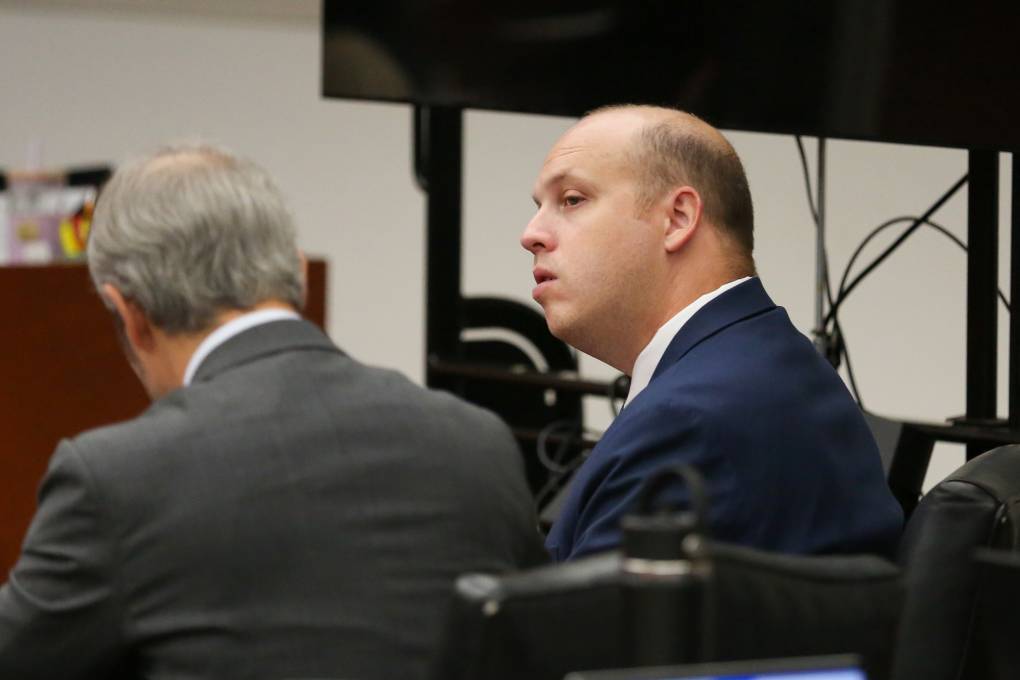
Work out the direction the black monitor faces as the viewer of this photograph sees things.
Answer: facing the viewer and to the left of the viewer

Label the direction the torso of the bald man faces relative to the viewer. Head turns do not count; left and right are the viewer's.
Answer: facing to the left of the viewer

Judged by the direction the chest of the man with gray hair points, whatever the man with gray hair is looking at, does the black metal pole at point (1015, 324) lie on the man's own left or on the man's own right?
on the man's own right

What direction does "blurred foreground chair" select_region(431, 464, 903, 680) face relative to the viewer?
away from the camera

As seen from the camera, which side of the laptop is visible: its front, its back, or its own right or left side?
front

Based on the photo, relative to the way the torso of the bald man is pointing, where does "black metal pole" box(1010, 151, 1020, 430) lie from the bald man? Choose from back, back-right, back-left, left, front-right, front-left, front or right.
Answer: back-right

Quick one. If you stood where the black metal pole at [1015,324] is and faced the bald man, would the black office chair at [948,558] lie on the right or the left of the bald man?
left

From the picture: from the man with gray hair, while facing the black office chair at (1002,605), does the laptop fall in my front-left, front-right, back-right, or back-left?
front-right

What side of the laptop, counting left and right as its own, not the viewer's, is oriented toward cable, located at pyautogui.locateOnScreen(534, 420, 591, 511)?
back

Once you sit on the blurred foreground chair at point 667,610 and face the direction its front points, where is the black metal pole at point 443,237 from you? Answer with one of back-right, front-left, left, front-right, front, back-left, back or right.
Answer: front

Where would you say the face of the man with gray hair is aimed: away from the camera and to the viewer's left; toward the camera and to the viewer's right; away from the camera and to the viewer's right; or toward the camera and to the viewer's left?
away from the camera and to the viewer's left

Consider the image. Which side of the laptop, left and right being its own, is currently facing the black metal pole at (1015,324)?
back
